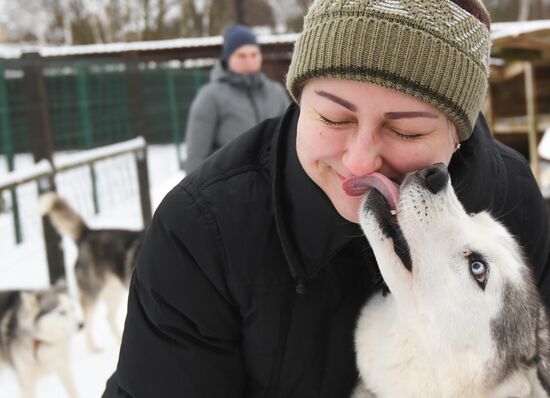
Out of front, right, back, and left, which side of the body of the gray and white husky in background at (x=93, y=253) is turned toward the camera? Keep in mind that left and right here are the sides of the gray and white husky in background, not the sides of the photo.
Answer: right

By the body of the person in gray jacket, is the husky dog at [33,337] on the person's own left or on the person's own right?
on the person's own right

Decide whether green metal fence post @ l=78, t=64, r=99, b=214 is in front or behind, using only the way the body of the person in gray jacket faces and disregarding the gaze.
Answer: behind

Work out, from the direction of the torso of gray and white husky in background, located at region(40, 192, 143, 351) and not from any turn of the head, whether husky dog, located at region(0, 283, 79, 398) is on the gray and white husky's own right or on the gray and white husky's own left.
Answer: on the gray and white husky's own right

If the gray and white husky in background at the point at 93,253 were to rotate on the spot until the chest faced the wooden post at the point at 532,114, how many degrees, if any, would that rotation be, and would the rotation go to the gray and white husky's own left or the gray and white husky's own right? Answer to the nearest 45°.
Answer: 0° — it already faces it

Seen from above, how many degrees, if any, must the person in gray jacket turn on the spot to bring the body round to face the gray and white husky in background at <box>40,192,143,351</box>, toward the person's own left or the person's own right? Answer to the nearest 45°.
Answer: approximately 90° to the person's own right

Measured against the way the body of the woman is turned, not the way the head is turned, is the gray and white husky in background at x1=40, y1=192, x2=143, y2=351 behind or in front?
behind

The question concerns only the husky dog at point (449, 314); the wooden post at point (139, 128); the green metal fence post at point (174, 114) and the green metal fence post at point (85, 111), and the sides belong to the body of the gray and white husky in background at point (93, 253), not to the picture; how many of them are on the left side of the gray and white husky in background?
3

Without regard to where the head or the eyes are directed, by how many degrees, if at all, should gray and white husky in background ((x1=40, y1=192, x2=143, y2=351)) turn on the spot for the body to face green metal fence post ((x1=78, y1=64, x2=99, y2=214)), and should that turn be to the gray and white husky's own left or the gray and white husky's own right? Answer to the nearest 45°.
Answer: approximately 90° to the gray and white husky's own left

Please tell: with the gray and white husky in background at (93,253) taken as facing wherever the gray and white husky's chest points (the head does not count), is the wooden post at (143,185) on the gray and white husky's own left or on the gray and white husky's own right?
on the gray and white husky's own left

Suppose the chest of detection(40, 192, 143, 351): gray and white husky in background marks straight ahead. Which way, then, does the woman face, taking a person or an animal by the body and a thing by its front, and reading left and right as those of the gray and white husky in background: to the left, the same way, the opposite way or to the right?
to the right

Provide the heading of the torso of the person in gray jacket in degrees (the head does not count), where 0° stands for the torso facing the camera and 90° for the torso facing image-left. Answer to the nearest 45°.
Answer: approximately 315°

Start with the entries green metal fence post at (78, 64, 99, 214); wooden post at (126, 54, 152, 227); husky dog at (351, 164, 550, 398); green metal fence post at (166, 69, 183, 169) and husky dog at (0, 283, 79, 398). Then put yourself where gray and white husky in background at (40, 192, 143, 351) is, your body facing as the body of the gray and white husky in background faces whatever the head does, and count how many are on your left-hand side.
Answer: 3
